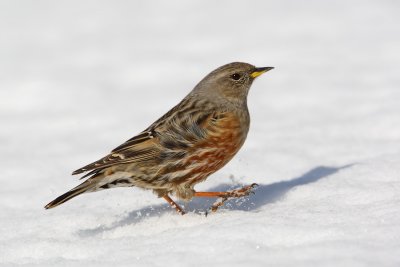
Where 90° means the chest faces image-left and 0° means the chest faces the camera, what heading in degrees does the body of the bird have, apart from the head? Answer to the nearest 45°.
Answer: approximately 270°
